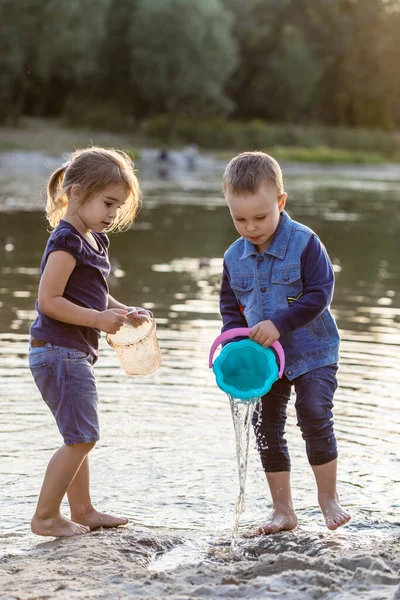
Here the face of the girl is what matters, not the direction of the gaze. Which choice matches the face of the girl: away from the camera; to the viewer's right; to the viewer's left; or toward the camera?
to the viewer's right

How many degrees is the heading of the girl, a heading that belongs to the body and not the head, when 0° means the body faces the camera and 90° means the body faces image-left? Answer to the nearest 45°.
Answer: approximately 270°

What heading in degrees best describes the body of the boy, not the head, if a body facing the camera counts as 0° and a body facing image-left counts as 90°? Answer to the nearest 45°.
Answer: approximately 45°

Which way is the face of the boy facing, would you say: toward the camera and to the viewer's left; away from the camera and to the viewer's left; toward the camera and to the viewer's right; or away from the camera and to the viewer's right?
toward the camera and to the viewer's left
